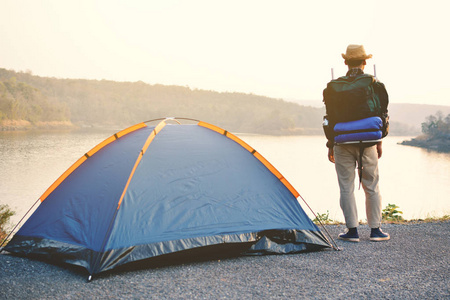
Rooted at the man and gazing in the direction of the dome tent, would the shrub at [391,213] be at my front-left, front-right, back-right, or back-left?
back-right

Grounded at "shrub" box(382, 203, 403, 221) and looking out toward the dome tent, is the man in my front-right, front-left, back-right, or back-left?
front-left

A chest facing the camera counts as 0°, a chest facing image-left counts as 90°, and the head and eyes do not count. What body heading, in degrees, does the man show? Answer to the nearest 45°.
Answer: approximately 180°

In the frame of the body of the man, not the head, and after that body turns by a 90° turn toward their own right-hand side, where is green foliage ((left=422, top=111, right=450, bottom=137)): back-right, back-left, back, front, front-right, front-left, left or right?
left

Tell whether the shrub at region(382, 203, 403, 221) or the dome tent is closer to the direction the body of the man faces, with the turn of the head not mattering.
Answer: the shrub

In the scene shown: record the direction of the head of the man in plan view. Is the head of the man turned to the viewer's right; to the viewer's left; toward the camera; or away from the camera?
away from the camera

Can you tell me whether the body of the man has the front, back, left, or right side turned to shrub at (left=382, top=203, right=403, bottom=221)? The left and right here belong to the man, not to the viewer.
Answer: front

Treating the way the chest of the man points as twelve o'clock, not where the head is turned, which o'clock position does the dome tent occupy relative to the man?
The dome tent is roughly at 8 o'clock from the man.
